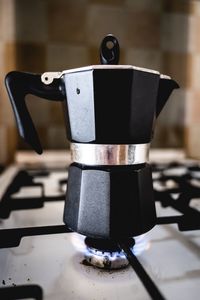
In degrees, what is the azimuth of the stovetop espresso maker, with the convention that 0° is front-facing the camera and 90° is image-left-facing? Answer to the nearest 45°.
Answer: approximately 270°
